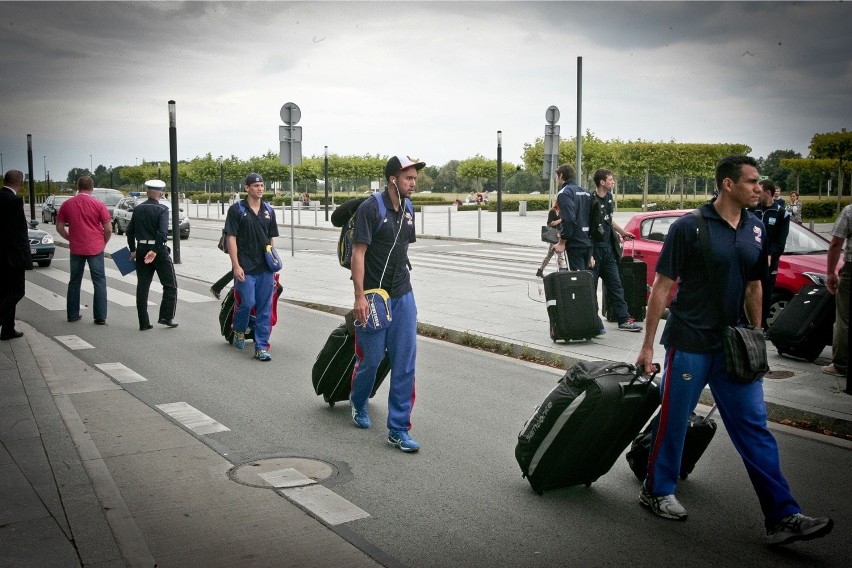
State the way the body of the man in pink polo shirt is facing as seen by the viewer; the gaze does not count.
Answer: away from the camera

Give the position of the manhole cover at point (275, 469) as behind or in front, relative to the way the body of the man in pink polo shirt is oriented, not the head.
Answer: behind

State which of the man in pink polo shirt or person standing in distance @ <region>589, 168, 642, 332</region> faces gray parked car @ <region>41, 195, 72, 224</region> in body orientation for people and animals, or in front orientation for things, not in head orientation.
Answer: the man in pink polo shirt

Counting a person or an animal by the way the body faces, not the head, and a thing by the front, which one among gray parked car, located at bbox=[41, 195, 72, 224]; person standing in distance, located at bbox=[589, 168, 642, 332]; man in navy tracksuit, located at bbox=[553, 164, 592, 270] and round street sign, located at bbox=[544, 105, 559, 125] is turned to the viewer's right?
the person standing in distance

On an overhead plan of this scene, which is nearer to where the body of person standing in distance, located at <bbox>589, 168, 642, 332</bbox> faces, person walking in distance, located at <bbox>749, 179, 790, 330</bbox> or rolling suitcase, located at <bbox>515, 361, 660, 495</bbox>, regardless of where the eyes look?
the person walking in distance

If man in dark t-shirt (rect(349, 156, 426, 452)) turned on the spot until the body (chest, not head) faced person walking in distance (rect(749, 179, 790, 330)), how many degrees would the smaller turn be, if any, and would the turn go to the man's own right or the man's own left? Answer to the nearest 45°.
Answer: approximately 90° to the man's own left

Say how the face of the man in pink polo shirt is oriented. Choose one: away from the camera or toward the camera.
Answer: away from the camera

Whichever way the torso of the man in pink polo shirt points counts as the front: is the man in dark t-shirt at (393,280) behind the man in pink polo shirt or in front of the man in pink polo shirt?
behind
